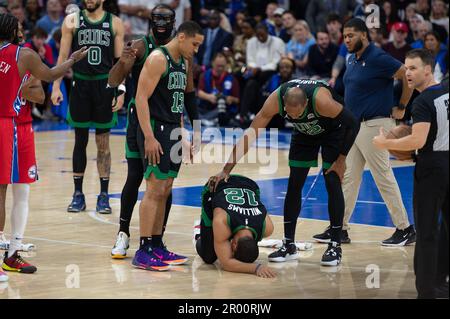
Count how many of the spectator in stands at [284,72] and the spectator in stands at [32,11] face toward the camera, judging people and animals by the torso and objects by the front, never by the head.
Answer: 2

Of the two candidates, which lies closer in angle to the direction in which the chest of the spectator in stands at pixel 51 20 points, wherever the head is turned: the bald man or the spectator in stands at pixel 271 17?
the bald man

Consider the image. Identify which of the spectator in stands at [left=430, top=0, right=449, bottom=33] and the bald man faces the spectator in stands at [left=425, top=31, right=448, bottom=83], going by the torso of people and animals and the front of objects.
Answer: the spectator in stands at [left=430, top=0, right=449, bottom=33]

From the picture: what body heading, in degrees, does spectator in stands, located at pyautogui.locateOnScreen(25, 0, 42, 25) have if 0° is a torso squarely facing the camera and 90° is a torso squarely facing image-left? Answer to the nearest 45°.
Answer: approximately 0°

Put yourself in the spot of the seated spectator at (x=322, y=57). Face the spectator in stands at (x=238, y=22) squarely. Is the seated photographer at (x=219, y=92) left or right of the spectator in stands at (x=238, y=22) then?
left

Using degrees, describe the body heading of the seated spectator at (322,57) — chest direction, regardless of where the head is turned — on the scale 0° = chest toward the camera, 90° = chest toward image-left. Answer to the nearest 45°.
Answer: approximately 0°

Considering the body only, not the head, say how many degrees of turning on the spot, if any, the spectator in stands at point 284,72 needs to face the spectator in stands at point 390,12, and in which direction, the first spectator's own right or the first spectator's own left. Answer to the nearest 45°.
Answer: approximately 135° to the first spectator's own left

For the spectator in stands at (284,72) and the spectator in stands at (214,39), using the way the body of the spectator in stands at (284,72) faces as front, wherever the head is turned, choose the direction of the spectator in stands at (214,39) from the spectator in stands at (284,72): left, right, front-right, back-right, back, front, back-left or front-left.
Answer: back-right

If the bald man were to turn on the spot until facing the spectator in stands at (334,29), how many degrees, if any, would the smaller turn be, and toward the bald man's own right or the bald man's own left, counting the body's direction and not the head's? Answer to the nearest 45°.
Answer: approximately 135° to the bald man's own right

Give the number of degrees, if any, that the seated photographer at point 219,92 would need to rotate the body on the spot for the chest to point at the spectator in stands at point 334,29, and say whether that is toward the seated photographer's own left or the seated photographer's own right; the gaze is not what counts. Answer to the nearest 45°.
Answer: approximately 90° to the seated photographer's own left
